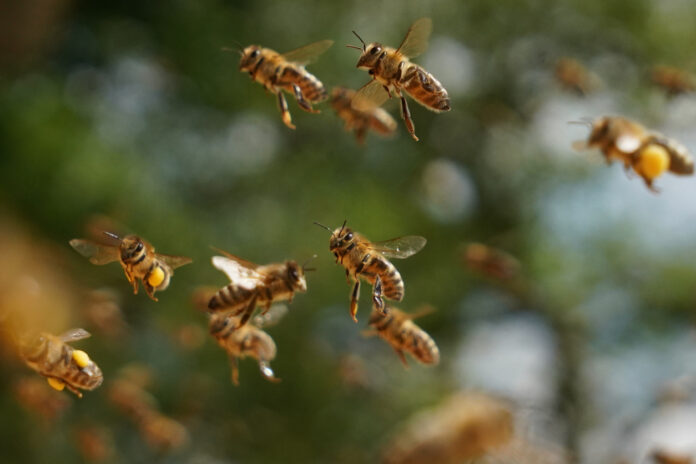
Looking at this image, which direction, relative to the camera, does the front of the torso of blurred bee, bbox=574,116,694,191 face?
to the viewer's left

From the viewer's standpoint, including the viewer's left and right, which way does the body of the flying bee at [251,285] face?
facing to the right of the viewer

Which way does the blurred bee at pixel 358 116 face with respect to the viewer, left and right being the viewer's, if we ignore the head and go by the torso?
facing to the left of the viewer

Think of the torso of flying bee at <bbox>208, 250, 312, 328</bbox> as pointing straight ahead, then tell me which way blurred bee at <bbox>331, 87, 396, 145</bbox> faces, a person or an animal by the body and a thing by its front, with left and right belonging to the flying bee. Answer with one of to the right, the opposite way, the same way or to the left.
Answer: the opposite way

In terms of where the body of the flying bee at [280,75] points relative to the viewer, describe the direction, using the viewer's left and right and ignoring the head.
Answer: facing to the left of the viewer

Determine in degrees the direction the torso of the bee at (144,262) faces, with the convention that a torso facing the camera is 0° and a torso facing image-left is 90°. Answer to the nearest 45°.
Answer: approximately 45°
